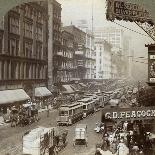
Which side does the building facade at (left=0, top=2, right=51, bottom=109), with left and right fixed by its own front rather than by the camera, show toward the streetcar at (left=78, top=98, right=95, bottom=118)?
front

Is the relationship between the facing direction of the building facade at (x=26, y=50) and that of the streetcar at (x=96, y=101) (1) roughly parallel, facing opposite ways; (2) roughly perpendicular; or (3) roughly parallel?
roughly perpendicular

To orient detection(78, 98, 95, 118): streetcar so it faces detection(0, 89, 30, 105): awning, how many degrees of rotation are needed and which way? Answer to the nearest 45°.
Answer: approximately 45° to its right

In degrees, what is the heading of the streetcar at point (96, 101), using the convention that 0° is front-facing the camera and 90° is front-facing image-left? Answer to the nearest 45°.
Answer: approximately 45°

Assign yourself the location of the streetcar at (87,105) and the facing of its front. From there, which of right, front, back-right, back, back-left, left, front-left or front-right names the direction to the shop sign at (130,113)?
left

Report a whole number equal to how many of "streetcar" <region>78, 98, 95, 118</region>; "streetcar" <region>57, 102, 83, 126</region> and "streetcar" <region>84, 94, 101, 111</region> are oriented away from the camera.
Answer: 0

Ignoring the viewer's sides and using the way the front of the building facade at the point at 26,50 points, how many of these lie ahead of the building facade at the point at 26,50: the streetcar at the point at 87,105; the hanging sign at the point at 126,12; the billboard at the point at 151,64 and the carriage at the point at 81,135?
4

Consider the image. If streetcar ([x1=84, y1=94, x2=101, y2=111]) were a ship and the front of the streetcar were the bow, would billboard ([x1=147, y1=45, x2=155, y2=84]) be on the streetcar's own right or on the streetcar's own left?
on the streetcar's own left

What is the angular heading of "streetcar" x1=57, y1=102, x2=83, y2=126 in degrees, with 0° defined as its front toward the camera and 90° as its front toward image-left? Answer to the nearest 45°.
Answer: approximately 45°

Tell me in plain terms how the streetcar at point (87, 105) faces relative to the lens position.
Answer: facing the viewer and to the left of the viewer

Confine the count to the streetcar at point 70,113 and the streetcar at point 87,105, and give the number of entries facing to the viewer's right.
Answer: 0

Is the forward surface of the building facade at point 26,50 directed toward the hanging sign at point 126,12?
yes
